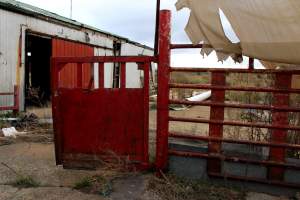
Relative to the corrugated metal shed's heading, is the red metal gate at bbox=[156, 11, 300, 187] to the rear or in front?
in front

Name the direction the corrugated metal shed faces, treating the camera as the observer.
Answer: facing the viewer and to the right of the viewer

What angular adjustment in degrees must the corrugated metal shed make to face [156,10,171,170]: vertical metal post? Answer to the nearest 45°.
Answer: approximately 45° to its right

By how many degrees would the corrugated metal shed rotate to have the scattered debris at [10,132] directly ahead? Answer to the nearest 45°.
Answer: approximately 45° to its right

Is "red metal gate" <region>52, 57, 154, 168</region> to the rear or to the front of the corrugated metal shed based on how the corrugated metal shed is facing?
to the front

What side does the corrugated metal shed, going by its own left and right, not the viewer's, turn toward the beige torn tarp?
front
